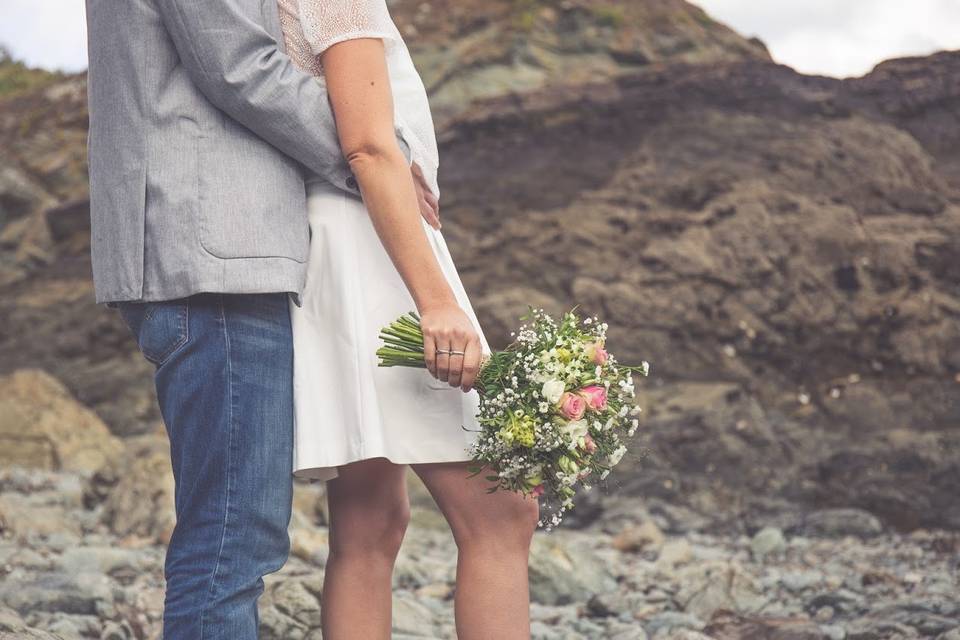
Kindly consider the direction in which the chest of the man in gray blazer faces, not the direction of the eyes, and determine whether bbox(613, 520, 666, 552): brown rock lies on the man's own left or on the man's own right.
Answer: on the man's own left

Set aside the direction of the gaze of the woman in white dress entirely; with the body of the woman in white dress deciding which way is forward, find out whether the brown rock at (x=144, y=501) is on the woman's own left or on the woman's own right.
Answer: on the woman's own left

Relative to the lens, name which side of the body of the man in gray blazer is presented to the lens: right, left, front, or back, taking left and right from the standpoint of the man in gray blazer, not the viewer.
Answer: right
